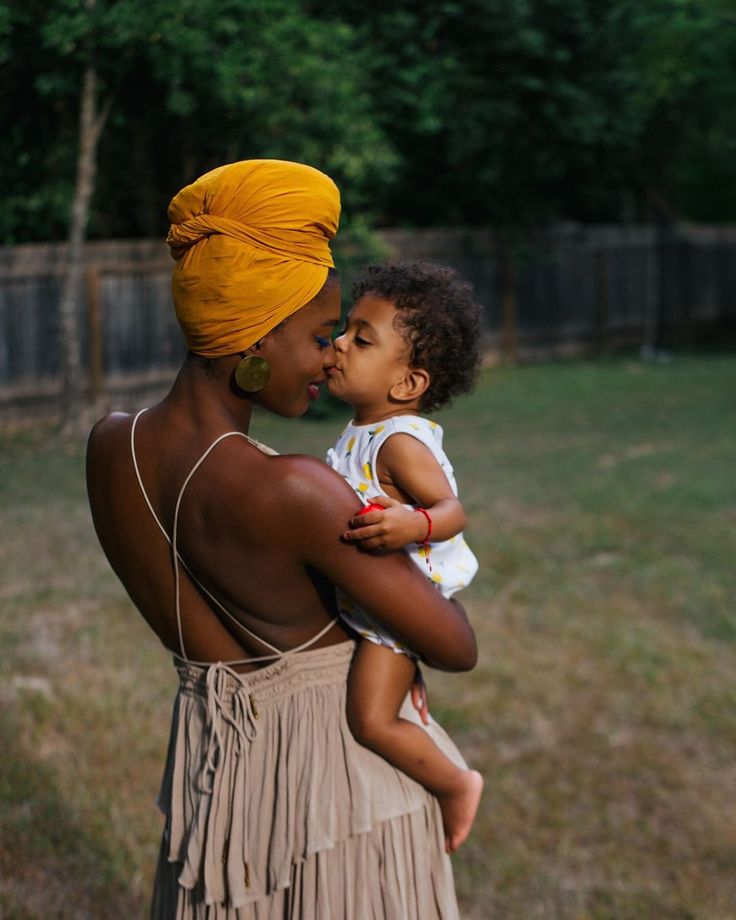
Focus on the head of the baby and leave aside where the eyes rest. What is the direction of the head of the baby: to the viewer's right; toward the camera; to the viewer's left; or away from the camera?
to the viewer's left

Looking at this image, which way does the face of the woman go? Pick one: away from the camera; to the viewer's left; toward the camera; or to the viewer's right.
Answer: to the viewer's right

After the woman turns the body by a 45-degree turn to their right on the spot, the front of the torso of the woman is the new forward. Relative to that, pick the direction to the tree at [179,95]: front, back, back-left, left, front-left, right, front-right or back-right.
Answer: left

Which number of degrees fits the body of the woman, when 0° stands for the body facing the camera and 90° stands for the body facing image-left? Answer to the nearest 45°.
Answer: approximately 225°

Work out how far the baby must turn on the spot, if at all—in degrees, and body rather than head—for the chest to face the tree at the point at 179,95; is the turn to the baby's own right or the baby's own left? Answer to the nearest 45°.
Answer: approximately 90° to the baby's own right

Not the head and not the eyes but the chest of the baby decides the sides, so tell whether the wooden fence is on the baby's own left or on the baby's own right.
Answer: on the baby's own right

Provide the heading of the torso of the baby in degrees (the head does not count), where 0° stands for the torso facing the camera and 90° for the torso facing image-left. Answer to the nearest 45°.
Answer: approximately 90°

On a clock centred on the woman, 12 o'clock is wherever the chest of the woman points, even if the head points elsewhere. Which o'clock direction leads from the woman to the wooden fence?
The wooden fence is roughly at 11 o'clock from the woman.
